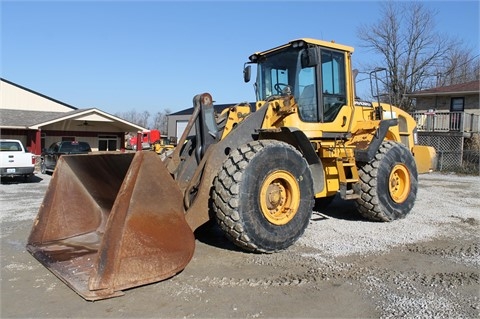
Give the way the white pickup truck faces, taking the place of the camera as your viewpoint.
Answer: facing away from the viewer

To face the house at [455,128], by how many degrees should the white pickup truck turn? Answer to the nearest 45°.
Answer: approximately 90° to its right

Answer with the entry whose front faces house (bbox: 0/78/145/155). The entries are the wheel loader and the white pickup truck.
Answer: the white pickup truck

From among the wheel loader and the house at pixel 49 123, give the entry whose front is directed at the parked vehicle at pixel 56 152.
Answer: the house

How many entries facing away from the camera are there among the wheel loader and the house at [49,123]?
0

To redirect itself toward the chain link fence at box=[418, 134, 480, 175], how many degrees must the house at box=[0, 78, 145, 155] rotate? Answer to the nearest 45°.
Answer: approximately 45° to its left

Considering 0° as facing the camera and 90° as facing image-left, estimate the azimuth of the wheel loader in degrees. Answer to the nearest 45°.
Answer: approximately 45°

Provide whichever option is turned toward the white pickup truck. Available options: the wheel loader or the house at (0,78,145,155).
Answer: the house

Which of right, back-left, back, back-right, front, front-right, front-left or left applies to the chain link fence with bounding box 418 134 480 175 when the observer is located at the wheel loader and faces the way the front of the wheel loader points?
back

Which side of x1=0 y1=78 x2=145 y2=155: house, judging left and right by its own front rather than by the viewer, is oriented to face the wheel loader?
front

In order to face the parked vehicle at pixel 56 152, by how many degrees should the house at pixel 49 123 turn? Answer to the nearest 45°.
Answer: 0° — it already faces it

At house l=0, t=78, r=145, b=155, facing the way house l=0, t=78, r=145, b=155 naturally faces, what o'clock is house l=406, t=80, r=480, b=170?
house l=406, t=80, r=480, b=170 is roughly at 10 o'clock from house l=0, t=78, r=145, b=155.

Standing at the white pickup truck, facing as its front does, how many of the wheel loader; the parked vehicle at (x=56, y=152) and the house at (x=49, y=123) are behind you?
1

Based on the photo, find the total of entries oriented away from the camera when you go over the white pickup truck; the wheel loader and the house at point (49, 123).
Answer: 1
